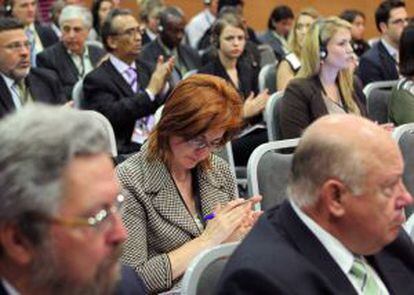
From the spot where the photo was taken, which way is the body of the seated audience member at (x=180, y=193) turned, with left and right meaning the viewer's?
facing the viewer and to the right of the viewer

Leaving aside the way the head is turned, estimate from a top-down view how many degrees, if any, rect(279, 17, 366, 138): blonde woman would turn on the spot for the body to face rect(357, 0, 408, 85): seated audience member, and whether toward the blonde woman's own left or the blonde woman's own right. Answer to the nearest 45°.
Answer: approximately 135° to the blonde woman's own left

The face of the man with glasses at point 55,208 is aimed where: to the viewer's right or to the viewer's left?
to the viewer's right

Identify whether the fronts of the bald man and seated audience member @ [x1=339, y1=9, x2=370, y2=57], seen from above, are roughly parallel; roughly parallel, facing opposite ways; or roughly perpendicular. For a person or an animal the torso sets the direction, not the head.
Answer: roughly parallel

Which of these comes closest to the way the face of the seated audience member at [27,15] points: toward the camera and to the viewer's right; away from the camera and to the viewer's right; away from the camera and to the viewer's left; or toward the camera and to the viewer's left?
toward the camera and to the viewer's right

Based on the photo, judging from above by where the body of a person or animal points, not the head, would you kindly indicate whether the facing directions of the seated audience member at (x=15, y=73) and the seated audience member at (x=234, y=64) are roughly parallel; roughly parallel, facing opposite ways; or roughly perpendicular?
roughly parallel
